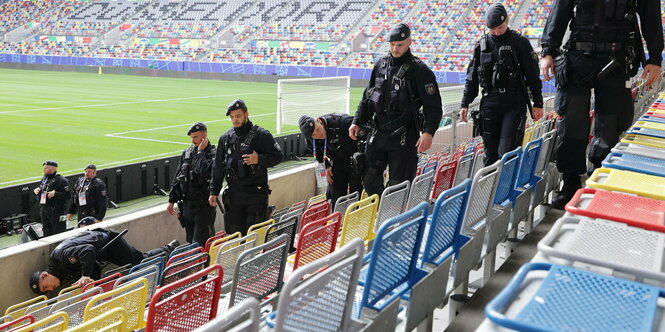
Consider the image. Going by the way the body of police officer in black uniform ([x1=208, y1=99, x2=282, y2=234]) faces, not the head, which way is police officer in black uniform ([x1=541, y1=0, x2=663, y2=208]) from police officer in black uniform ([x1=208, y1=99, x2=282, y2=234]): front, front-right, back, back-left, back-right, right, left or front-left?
left

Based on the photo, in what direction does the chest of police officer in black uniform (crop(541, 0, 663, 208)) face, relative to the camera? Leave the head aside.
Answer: toward the camera

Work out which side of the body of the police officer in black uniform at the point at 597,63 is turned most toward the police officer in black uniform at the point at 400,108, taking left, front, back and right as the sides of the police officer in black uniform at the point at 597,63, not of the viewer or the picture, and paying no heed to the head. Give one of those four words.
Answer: right

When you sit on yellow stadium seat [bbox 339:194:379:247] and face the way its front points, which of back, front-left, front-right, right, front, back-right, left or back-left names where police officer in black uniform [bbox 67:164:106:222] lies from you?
front

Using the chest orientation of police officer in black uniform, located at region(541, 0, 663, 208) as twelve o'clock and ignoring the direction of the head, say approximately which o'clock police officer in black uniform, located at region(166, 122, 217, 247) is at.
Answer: police officer in black uniform, located at region(166, 122, 217, 247) is roughly at 4 o'clock from police officer in black uniform, located at region(541, 0, 663, 208).

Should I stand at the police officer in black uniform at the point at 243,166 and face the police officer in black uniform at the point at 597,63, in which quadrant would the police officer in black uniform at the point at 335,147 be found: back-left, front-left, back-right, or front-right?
front-left

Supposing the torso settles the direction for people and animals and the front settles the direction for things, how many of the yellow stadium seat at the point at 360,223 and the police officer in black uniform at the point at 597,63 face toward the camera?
1

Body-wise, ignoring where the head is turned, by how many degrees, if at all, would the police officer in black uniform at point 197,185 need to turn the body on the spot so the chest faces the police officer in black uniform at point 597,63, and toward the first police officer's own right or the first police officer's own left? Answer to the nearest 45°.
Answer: approximately 90° to the first police officer's own left

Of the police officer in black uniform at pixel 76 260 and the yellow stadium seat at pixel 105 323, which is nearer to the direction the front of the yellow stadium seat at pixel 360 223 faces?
the police officer in black uniform

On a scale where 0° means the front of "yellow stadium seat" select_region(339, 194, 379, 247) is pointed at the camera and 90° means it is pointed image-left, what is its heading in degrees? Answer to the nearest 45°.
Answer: approximately 135°

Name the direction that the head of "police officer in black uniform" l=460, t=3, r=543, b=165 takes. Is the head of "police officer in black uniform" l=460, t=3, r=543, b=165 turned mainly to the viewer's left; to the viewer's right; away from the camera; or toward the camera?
toward the camera

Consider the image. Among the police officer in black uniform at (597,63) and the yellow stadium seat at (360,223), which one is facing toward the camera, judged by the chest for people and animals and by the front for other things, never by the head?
the police officer in black uniform

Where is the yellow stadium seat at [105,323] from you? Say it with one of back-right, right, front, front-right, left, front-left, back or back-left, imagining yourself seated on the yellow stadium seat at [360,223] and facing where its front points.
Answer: left

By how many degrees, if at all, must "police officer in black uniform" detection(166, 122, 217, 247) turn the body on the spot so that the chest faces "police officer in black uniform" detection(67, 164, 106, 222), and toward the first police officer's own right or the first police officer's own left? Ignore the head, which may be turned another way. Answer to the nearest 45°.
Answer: approximately 90° to the first police officer's own right

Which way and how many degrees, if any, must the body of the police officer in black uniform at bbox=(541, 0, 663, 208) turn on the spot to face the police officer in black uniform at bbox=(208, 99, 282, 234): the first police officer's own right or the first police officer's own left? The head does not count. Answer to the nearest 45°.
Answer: approximately 135° to the first police officer's own right

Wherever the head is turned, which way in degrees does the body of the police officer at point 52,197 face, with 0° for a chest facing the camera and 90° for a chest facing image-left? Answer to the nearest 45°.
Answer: approximately 45°

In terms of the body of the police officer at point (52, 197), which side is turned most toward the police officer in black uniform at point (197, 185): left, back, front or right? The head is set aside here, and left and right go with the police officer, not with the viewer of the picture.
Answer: left

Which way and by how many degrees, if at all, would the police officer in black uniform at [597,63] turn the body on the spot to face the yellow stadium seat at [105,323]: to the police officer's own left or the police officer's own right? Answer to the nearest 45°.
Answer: approximately 45° to the police officer's own right

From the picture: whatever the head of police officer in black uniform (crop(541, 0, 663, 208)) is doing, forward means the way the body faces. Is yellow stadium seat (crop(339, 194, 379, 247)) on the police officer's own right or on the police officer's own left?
on the police officer's own right
